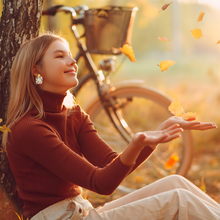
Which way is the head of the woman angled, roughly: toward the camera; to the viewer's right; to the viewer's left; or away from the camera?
to the viewer's right

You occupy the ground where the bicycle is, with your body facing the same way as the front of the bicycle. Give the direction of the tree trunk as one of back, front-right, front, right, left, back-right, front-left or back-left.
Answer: back-right

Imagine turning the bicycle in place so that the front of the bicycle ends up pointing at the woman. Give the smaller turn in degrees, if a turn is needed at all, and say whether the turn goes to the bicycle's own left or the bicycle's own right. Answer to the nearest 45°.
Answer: approximately 90° to the bicycle's own right

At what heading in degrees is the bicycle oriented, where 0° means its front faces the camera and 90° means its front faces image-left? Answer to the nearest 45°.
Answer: approximately 270°

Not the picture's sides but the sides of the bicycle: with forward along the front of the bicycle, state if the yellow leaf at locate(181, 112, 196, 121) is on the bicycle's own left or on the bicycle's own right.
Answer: on the bicycle's own right

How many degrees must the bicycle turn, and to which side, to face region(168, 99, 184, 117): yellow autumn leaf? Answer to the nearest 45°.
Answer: approximately 90° to its right
